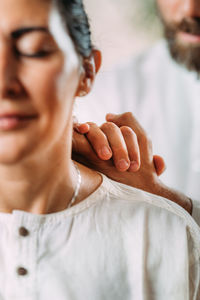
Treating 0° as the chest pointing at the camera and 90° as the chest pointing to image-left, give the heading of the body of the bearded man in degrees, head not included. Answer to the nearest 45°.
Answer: approximately 0°

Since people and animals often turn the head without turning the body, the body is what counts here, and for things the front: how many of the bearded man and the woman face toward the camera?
2
